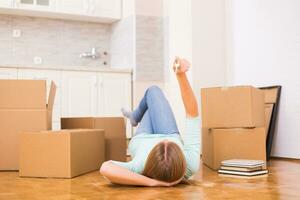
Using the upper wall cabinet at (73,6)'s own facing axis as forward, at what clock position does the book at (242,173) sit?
The book is roughly at 11 o'clock from the upper wall cabinet.

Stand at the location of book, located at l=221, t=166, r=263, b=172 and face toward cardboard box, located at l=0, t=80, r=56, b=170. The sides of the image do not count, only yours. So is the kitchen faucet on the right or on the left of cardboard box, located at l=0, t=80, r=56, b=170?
right

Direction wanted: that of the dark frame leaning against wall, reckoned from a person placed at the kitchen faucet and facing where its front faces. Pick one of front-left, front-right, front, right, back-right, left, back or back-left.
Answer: front-left

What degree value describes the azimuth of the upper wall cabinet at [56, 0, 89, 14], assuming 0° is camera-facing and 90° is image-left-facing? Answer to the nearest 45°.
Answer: approximately 0°

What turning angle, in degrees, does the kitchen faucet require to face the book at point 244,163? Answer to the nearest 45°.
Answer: approximately 90° to its left

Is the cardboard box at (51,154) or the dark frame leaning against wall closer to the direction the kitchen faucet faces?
the cardboard box
